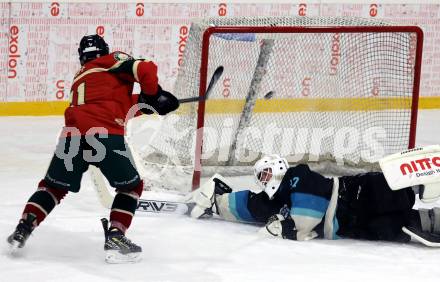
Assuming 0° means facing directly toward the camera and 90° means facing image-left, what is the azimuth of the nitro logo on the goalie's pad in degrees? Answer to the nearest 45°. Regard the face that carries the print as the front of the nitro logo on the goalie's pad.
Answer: approximately 0°

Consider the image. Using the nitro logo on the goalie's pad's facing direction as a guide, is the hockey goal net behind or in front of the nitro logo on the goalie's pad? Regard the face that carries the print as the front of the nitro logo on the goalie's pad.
behind

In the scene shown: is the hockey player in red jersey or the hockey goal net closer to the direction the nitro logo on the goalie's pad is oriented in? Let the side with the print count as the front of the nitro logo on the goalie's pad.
the hockey player in red jersey

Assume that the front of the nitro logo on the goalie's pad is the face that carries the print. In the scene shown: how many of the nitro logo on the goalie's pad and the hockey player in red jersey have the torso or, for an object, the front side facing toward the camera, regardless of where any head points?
1

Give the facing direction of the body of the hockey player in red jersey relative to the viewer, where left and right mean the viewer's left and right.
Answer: facing away from the viewer and to the right of the viewer
